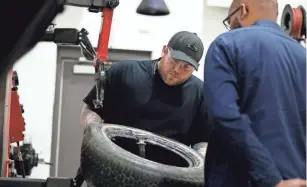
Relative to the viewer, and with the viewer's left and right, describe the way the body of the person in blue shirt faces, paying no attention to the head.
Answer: facing away from the viewer and to the left of the viewer

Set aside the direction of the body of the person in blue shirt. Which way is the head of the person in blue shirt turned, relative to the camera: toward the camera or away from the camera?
away from the camera

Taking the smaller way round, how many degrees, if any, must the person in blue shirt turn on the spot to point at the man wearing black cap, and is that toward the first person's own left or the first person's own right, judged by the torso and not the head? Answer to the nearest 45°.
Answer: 0° — they already face them

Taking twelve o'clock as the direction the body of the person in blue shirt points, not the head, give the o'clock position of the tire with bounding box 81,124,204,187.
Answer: The tire is roughly at 11 o'clock from the person in blue shirt.
